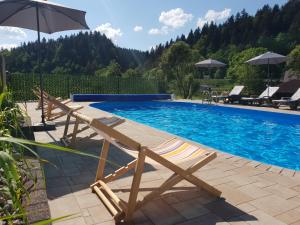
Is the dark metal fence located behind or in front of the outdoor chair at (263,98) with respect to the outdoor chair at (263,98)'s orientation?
in front

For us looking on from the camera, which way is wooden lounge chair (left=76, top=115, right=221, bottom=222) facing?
facing away from the viewer and to the right of the viewer

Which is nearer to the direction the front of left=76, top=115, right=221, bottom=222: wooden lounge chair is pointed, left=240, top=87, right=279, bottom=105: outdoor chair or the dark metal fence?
the outdoor chair

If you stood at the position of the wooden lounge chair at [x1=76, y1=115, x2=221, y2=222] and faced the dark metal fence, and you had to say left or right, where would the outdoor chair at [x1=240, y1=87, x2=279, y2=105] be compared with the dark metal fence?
right

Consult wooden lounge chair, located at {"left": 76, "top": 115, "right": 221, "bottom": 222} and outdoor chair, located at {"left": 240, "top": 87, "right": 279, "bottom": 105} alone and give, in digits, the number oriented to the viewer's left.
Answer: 1

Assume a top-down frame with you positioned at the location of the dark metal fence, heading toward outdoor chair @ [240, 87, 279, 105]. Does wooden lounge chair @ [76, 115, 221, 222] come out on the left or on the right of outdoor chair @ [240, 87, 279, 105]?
right

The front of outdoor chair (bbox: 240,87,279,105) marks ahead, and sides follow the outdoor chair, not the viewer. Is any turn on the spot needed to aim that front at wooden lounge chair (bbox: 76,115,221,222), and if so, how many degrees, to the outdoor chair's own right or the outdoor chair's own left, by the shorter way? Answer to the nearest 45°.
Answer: approximately 90° to the outdoor chair's own left

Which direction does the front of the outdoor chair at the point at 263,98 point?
to the viewer's left

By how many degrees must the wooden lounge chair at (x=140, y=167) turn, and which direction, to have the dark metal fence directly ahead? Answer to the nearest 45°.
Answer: approximately 45° to its left

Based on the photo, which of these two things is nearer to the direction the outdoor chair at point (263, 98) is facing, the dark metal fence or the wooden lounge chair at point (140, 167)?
the dark metal fence

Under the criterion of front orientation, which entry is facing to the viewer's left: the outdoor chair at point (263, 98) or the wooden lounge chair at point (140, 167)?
the outdoor chair
